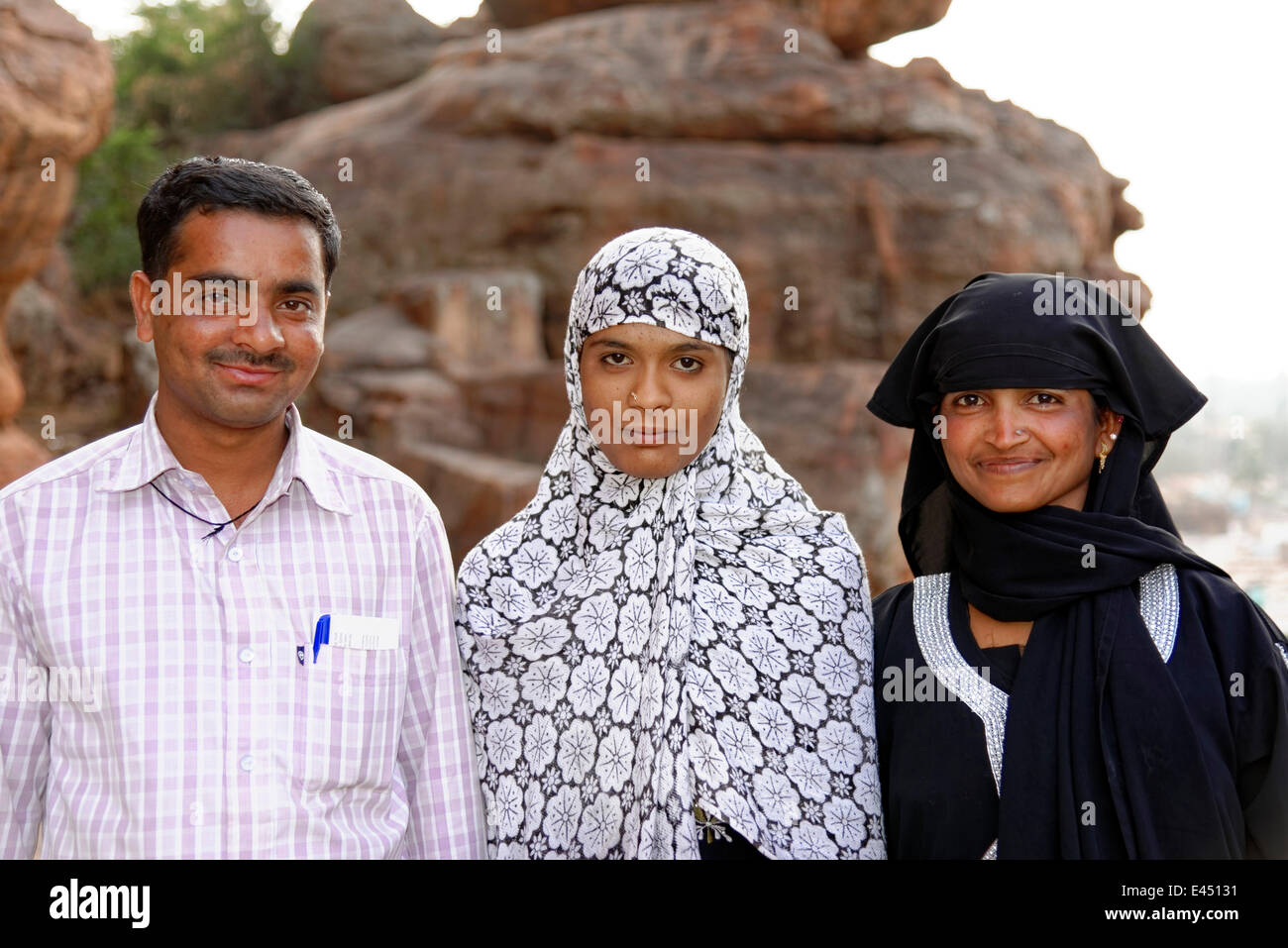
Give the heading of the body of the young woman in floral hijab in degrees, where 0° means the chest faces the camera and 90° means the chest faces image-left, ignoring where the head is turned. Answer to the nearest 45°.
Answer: approximately 0°

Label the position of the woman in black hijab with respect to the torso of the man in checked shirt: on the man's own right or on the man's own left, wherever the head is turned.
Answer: on the man's own left

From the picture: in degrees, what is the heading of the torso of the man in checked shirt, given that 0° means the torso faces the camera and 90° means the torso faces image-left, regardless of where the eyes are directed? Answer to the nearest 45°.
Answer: approximately 0°

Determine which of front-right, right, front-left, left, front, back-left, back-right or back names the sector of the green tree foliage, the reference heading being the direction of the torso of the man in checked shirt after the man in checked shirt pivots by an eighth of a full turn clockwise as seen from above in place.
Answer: back-right

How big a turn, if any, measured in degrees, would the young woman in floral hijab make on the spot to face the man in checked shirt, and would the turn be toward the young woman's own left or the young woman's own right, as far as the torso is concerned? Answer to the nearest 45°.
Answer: approximately 45° to the young woman's own right

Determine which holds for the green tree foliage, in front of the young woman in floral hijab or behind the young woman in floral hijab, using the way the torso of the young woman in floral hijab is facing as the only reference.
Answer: behind

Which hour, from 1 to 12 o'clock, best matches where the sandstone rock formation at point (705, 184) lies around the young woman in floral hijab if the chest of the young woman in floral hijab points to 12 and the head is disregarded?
The sandstone rock formation is roughly at 6 o'clock from the young woman in floral hijab.

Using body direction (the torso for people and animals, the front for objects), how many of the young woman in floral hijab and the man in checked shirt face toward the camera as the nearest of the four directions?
2
